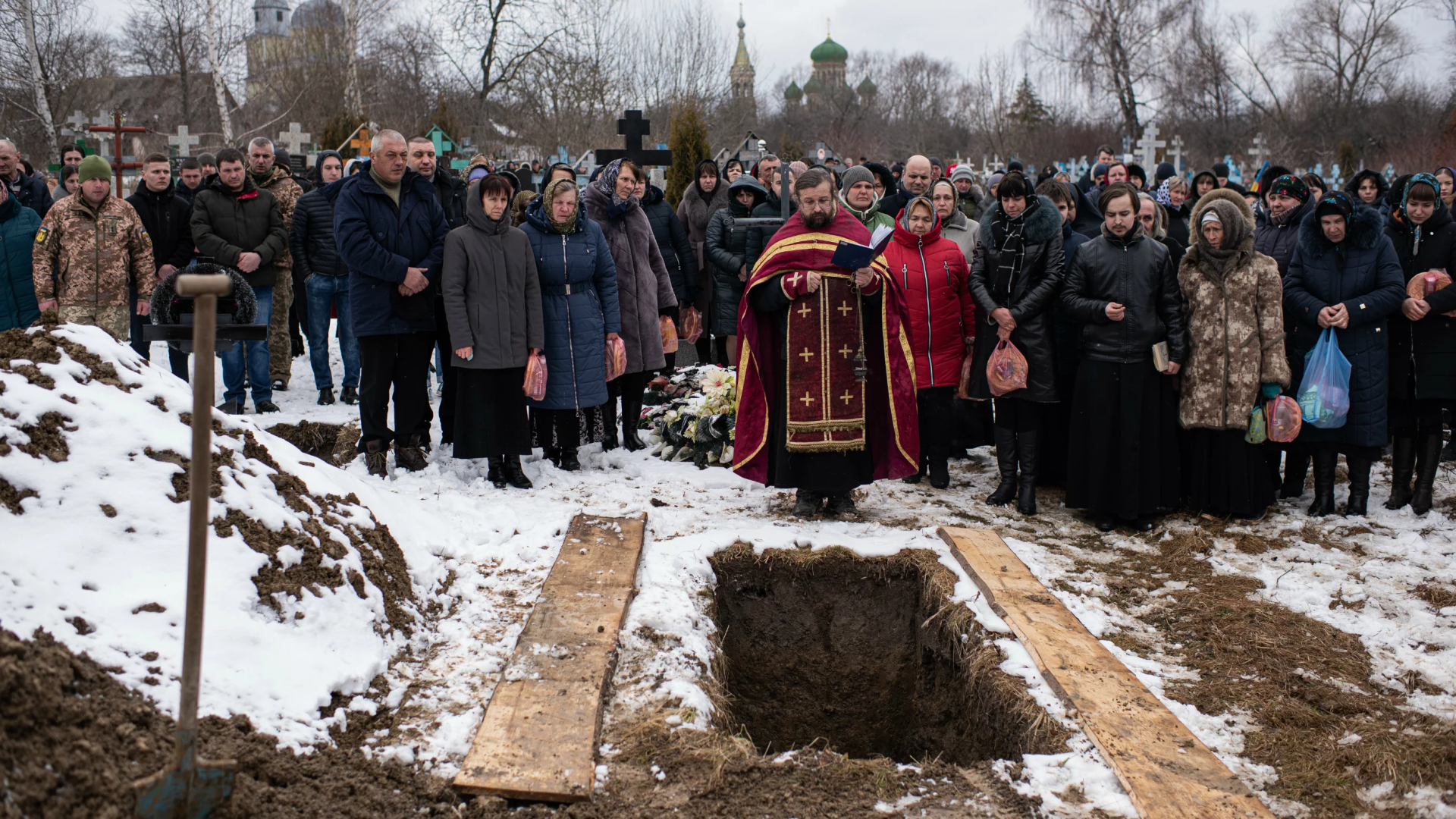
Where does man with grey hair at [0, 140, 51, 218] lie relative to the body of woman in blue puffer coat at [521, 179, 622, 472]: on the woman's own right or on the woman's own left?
on the woman's own right

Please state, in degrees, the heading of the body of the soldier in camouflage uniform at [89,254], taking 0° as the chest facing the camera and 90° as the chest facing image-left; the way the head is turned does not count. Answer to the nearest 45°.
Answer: approximately 0°

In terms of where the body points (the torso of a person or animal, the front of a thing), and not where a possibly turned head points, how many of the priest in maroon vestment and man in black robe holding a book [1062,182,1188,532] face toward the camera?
2

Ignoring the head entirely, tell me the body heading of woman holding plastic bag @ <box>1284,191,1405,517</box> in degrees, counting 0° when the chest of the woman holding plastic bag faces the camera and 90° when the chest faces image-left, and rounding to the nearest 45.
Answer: approximately 0°

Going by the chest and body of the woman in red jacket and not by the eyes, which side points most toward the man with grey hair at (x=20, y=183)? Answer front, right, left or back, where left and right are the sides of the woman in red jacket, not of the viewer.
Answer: right

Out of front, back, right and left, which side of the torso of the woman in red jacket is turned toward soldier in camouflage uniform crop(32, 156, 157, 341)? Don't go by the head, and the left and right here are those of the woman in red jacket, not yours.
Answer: right

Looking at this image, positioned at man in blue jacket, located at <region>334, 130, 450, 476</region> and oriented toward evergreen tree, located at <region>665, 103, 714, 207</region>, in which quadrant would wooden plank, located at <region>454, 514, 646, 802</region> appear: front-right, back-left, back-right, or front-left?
back-right
